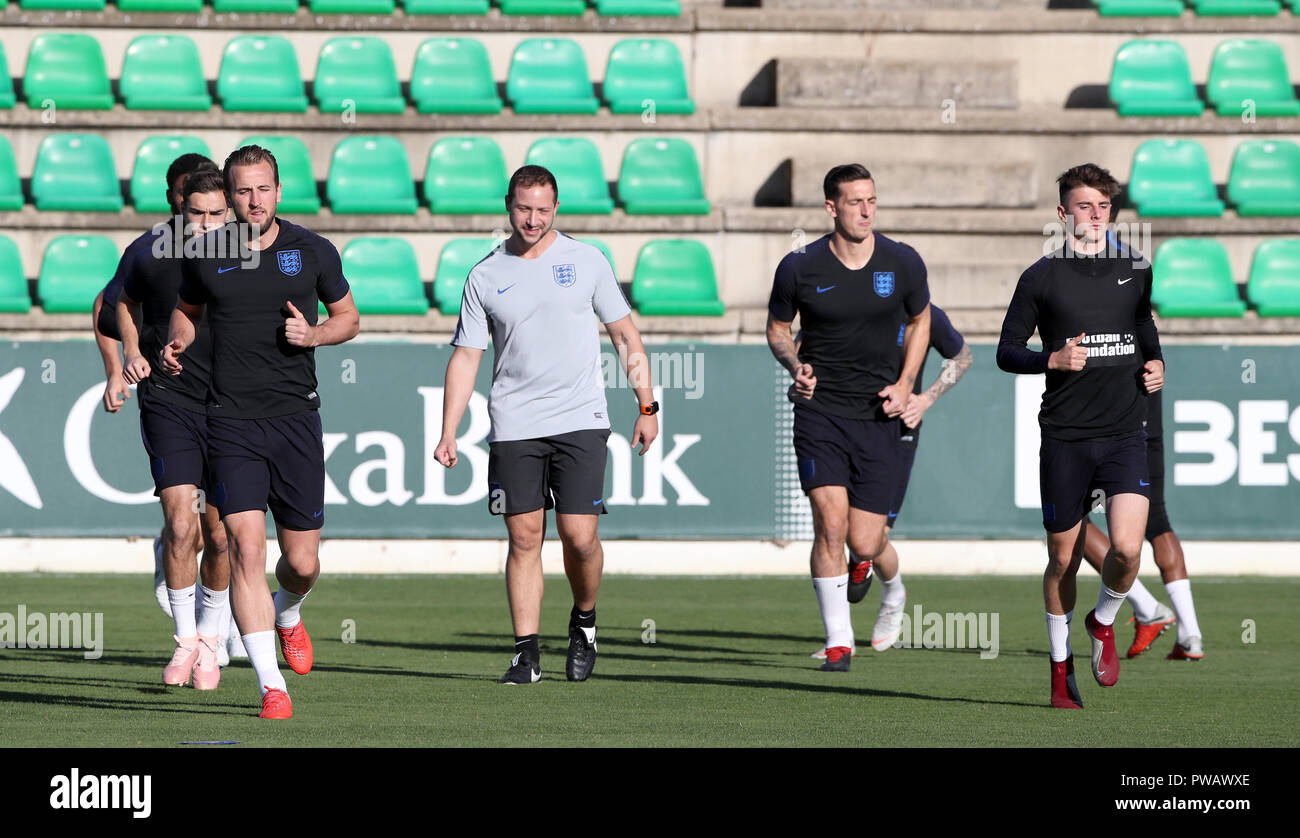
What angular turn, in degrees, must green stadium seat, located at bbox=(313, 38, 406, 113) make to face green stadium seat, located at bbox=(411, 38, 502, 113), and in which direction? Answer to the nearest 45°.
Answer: approximately 90° to its left

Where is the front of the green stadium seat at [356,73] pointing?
toward the camera

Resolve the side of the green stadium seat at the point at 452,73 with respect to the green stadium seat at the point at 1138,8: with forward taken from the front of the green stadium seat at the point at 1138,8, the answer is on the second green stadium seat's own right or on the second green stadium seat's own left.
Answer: on the second green stadium seat's own right

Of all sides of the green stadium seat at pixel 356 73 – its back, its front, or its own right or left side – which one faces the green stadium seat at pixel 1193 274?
left

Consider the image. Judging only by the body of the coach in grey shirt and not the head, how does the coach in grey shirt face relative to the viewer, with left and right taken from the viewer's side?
facing the viewer

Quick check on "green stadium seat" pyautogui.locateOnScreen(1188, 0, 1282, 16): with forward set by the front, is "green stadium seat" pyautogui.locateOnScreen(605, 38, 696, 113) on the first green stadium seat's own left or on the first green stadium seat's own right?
on the first green stadium seat's own right

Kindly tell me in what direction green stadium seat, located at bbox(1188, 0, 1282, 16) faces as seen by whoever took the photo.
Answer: facing the viewer

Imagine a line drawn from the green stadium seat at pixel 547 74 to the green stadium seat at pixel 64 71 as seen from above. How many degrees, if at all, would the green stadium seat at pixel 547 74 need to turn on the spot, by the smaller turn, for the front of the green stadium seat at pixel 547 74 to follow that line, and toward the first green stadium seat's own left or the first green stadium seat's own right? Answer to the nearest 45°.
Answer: approximately 90° to the first green stadium seat's own right

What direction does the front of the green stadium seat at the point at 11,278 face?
toward the camera

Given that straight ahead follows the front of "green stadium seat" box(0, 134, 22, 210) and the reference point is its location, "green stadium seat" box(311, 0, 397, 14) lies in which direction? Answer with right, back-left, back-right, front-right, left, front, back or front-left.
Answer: left

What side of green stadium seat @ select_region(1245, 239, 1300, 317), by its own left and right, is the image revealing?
front

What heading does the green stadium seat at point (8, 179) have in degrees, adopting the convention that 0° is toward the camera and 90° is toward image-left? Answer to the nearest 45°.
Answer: approximately 0°

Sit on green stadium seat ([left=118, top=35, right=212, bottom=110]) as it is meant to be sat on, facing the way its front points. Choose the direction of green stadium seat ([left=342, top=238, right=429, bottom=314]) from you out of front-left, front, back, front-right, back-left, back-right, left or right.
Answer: front-left

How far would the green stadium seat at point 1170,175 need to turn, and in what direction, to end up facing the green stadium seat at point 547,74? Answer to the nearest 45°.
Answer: approximately 90° to its right

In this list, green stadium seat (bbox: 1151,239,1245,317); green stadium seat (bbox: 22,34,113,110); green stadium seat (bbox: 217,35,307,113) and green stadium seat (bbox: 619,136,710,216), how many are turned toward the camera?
4
